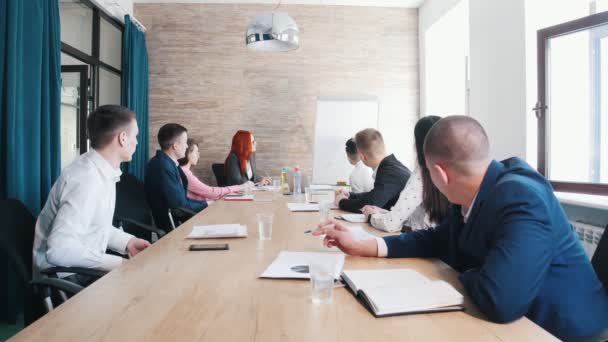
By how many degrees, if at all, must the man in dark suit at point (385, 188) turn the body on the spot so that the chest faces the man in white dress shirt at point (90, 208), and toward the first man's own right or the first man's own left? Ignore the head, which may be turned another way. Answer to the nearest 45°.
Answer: approximately 90° to the first man's own left

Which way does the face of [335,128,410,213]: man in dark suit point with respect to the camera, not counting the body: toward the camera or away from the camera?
away from the camera

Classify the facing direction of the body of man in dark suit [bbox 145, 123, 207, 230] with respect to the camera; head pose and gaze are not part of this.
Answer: to the viewer's right

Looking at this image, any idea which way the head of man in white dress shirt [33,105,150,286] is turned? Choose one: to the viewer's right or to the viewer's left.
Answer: to the viewer's right

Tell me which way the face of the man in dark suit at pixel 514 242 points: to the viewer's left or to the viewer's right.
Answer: to the viewer's left

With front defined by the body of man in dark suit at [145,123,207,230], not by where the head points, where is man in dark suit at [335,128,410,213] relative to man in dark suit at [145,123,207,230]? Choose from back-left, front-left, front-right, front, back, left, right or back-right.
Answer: front-right

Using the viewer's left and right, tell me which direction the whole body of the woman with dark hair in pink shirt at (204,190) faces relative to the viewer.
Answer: facing to the right of the viewer
